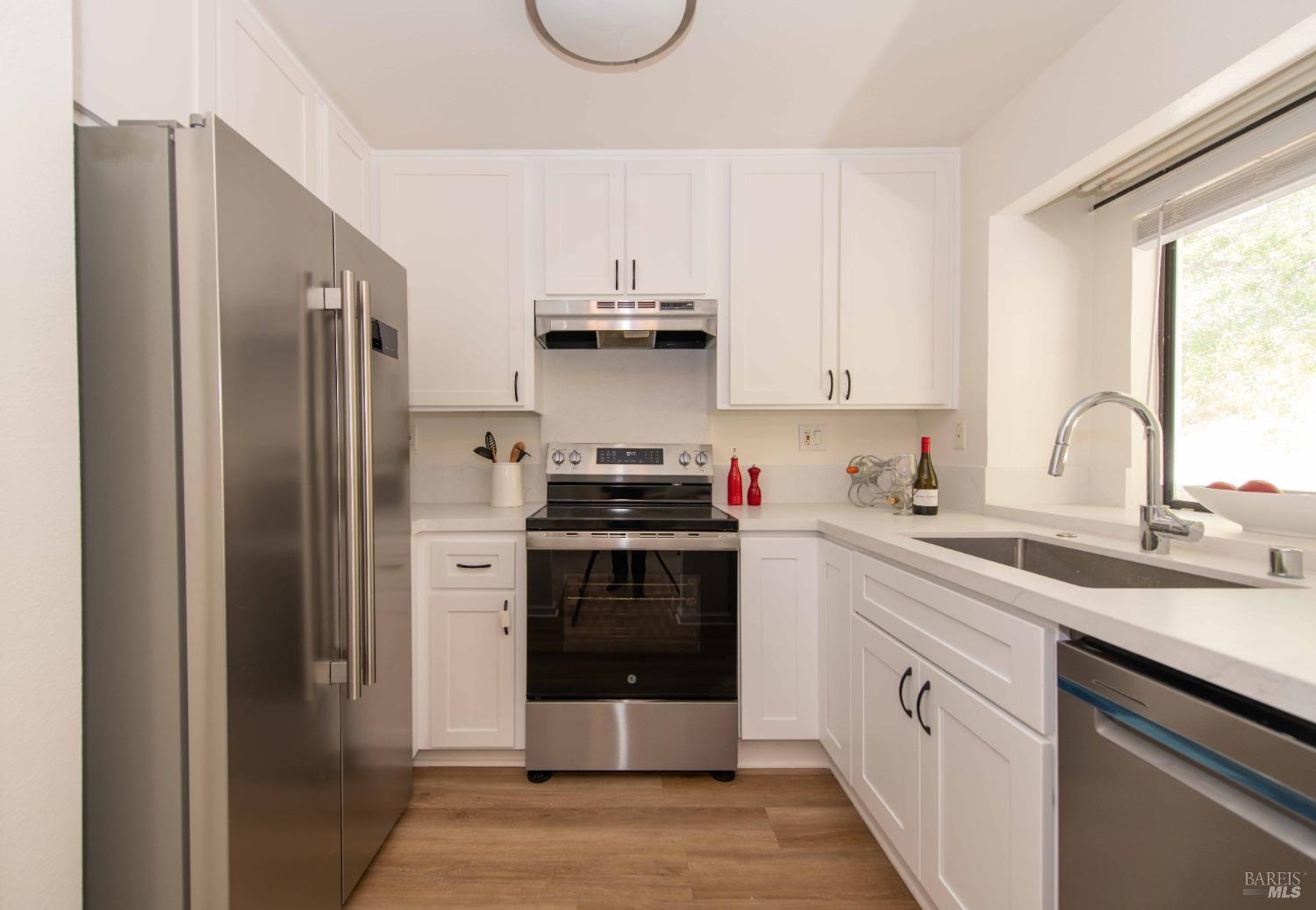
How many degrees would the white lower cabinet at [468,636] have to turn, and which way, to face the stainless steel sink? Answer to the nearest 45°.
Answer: approximately 45° to its left

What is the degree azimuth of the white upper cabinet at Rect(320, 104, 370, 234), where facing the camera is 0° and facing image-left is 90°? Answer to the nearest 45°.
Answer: approximately 315°

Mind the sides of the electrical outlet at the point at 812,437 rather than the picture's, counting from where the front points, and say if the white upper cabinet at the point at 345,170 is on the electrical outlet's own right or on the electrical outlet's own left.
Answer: on the electrical outlet's own right

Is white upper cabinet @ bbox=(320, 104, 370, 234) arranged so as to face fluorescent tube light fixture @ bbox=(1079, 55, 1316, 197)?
yes

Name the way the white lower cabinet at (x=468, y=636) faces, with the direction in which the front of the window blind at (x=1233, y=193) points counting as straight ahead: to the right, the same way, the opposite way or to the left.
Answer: to the left

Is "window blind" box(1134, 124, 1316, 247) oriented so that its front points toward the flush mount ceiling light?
yes

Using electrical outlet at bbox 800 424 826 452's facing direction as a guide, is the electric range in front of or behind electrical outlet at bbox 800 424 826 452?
in front

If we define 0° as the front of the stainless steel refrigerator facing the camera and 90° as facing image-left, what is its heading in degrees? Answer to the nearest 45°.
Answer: approximately 315°

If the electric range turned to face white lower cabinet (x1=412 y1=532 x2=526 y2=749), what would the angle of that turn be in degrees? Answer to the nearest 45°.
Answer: approximately 90° to its right

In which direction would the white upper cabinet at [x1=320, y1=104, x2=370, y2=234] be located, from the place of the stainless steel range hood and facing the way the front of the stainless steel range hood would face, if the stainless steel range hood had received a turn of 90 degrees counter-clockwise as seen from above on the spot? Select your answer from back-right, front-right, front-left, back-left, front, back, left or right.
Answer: back

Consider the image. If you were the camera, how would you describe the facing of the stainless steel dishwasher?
facing the viewer and to the left of the viewer

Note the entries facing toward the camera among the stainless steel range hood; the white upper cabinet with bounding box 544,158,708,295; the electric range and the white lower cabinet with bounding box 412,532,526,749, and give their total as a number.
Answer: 4

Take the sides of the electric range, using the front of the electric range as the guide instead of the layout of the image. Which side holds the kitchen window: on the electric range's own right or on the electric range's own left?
on the electric range's own left

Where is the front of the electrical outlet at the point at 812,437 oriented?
toward the camera

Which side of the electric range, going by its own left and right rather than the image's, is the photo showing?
front

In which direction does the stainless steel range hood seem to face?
toward the camera
